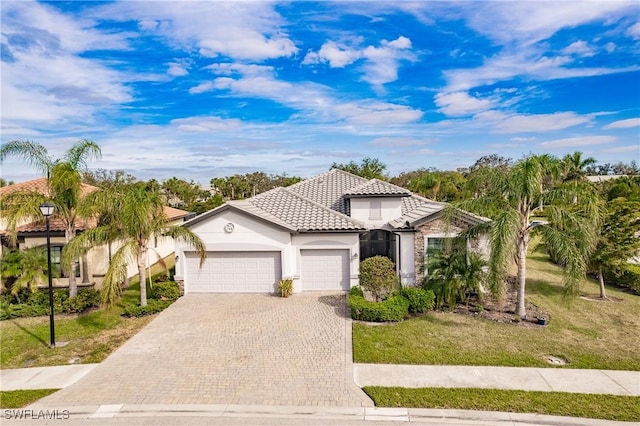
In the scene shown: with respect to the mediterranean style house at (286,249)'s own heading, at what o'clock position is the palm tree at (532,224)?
The palm tree is roughly at 10 o'clock from the mediterranean style house.

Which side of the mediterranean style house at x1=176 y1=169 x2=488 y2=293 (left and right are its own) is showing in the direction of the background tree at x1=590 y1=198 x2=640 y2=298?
left

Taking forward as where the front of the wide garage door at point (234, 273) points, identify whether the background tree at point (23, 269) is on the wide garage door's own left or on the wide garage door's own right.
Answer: on the wide garage door's own right

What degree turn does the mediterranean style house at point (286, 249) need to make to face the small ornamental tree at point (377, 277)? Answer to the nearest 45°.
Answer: approximately 45° to its left

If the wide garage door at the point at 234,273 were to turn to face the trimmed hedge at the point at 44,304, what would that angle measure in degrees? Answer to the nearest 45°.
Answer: approximately 90° to its right

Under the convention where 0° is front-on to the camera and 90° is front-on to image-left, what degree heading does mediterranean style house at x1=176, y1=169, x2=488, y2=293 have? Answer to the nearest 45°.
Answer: approximately 0°

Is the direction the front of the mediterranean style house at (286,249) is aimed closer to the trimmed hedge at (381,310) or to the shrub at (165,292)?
the trimmed hedge

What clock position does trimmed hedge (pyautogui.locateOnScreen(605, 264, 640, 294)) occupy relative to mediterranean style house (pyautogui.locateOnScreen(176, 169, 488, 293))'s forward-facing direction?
The trimmed hedge is roughly at 9 o'clock from the mediterranean style house.

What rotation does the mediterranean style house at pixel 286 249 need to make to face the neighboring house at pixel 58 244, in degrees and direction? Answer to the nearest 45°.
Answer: approximately 90° to its right

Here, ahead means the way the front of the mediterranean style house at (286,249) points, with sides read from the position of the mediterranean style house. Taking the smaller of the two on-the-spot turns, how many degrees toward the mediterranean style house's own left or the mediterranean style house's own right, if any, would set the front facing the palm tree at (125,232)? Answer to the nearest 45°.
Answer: approximately 45° to the mediterranean style house's own right
